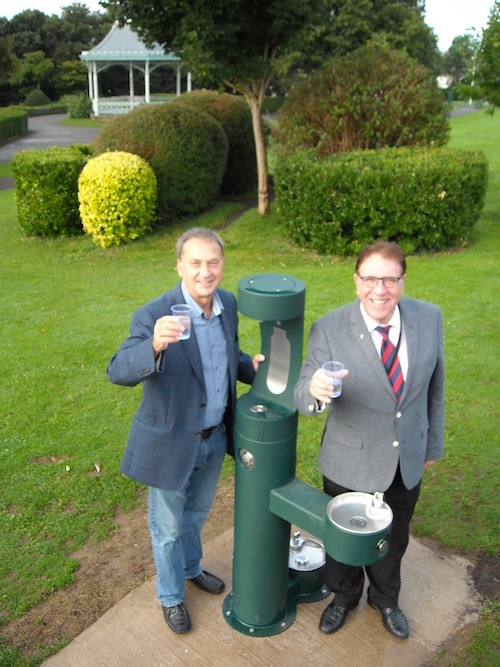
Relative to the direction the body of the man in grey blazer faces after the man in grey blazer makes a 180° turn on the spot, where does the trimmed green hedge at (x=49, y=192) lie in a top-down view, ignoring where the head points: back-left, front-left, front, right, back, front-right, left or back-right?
front-left

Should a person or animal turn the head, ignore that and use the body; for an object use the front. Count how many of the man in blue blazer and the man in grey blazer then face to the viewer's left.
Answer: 0

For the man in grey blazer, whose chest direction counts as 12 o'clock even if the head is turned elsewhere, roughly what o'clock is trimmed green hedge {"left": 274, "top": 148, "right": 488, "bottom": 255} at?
The trimmed green hedge is roughly at 6 o'clock from the man in grey blazer.

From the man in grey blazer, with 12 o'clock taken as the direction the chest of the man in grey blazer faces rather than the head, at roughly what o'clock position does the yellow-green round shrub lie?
The yellow-green round shrub is roughly at 5 o'clock from the man in grey blazer.

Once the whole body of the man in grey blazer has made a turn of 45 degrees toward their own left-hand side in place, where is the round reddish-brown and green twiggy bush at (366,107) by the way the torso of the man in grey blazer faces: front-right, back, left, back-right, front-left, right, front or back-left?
back-left

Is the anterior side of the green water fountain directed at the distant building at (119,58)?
no

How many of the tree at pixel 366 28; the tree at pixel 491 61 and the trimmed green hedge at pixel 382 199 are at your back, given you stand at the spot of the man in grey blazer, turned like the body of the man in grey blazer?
3

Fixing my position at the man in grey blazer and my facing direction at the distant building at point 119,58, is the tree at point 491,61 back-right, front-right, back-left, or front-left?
front-right

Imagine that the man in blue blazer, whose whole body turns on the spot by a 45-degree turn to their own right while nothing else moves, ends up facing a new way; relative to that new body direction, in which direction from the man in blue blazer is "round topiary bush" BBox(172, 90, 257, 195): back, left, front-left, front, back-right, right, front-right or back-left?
back

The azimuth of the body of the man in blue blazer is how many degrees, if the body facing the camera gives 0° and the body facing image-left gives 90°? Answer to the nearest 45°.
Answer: approximately 315°

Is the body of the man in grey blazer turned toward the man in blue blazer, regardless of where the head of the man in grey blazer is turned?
no

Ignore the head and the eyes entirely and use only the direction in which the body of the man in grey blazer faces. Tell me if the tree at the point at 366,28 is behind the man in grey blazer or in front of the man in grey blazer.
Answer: behind

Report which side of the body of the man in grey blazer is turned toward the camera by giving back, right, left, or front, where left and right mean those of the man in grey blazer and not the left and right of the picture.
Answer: front

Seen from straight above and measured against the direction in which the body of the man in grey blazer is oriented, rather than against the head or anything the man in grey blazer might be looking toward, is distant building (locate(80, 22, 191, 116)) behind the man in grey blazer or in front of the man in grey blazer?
behind

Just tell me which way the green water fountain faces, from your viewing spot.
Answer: facing the viewer and to the left of the viewer

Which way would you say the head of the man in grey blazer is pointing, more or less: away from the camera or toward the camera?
toward the camera

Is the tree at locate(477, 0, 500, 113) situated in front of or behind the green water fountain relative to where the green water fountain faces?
behind
